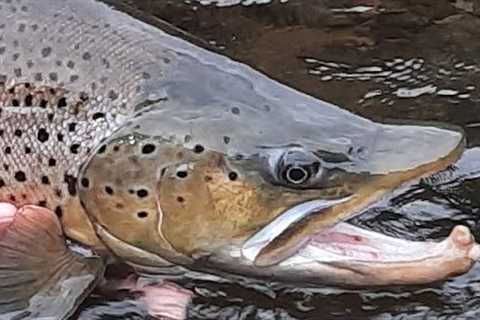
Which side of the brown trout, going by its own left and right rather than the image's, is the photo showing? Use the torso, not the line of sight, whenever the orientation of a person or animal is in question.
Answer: right
